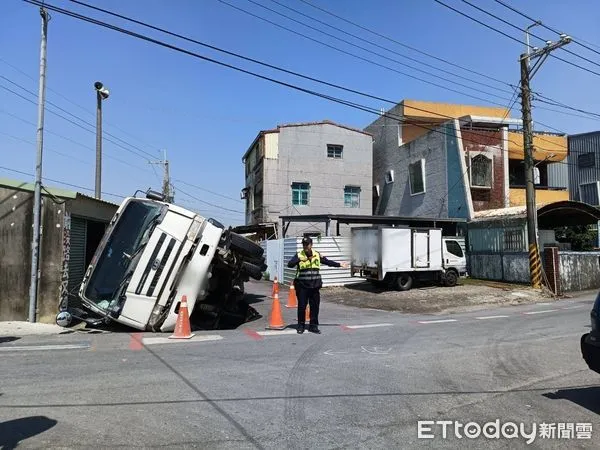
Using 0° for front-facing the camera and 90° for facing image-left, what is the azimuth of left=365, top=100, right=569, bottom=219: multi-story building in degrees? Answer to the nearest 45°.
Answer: approximately 315°

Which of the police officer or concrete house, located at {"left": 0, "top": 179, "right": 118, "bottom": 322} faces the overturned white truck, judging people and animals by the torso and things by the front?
the concrete house

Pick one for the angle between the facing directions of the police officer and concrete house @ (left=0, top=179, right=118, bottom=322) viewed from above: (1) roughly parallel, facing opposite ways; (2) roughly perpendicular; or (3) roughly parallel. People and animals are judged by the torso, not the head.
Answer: roughly perpendicular

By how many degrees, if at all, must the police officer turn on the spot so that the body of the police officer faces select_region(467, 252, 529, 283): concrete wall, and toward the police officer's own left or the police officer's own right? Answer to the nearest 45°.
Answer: approximately 135° to the police officer's own left

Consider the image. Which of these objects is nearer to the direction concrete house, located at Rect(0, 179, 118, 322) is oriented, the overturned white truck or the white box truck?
the overturned white truck

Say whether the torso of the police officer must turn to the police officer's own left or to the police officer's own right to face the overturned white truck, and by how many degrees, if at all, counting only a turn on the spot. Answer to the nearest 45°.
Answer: approximately 90° to the police officer's own right

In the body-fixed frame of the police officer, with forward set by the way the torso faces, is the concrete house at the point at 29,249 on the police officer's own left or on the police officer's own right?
on the police officer's own right

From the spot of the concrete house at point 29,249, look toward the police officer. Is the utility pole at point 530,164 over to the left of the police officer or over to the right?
left

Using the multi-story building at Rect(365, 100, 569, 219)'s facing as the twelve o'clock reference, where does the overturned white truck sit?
The overturned white truck is roughly at 2 o'clock from the multi-story building.

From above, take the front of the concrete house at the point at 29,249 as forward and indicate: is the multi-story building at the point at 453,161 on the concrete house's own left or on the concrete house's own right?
on the concrete house's own left

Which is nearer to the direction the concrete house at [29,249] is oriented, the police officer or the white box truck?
the police officer

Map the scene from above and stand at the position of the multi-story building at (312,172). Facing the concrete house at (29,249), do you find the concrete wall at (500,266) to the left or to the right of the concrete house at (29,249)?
left
